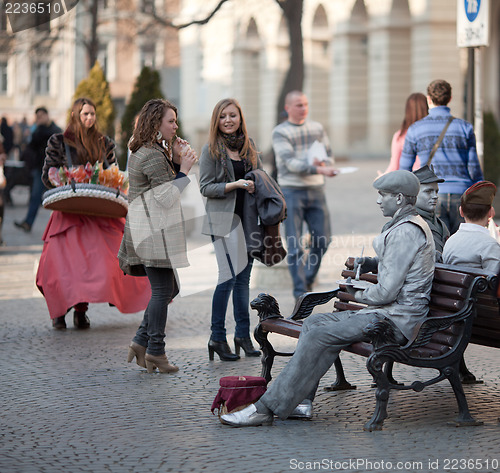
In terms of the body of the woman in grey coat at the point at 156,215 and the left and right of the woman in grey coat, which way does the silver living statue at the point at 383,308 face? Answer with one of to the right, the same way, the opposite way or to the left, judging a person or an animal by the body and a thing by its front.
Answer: the opposite way

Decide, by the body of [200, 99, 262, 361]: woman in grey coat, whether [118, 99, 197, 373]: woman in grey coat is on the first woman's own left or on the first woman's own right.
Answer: on the first woman's own right

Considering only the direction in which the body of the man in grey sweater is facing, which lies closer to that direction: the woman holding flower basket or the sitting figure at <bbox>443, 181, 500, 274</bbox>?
the sitting figure

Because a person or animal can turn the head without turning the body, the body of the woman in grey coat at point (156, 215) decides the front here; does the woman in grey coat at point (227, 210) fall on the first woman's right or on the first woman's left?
on the first woman's left

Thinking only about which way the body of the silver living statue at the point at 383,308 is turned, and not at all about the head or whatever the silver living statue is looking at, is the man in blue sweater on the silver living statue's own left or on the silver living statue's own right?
on the silver living statue's own right

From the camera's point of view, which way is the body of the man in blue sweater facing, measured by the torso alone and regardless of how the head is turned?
away from the camera

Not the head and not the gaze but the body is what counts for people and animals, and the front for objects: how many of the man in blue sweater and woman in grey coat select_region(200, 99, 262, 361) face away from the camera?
1

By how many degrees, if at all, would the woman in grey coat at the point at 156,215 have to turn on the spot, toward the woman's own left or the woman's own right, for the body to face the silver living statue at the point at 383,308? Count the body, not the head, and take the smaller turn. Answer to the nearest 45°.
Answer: approximately 45° to the woman's own right

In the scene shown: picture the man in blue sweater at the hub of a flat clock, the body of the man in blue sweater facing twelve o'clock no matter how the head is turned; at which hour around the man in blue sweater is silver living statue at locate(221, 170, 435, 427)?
The silver living statue is roughly at 6 o'clock from the man in blue sweater.

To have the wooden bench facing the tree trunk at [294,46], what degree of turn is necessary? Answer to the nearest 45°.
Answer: approximately 135° to its right

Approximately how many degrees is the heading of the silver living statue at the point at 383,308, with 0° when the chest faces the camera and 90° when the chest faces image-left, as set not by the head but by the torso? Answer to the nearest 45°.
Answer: approximately 90°

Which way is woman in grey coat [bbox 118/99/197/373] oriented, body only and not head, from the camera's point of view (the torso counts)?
to the viewer's right

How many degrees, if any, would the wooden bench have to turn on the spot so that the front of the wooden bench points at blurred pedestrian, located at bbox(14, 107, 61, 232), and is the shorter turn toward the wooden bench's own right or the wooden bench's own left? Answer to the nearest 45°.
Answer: approximately 90° to the wooden bench's own right
